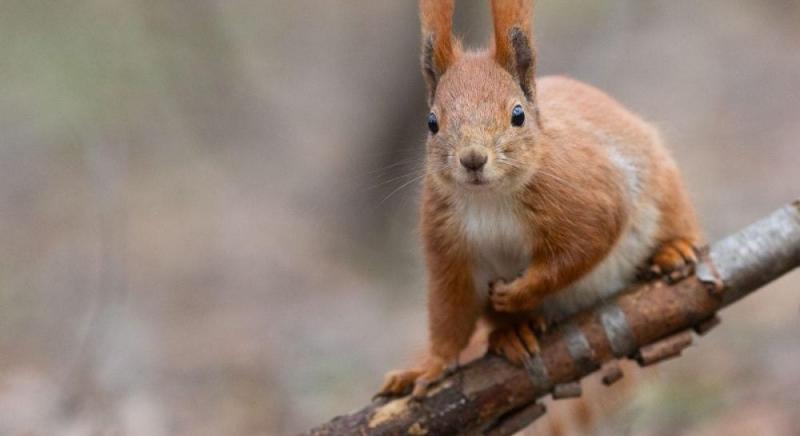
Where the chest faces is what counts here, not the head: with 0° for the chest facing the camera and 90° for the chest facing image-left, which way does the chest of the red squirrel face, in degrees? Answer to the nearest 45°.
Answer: approximately 45°
